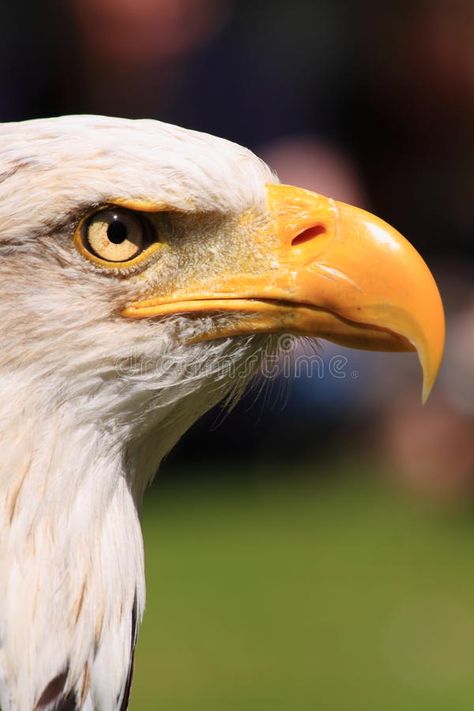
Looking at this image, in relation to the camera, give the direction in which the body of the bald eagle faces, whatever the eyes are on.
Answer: to the viewer's right
